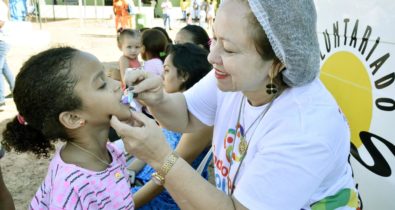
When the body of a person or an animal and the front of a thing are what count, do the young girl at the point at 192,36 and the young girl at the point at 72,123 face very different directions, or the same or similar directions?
very different directions

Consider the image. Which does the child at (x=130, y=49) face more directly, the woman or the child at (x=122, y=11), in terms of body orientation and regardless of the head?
the woman

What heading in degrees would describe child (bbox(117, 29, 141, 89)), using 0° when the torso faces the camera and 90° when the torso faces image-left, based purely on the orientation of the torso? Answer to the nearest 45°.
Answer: approximately 315°

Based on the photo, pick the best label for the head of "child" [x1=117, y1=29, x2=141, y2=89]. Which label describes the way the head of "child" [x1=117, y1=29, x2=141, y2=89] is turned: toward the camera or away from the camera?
toward the camera

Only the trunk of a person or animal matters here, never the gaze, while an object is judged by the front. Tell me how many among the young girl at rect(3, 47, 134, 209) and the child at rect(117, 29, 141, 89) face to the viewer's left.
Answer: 0

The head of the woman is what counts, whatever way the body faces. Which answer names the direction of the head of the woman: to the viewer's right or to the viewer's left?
to the viewer's left

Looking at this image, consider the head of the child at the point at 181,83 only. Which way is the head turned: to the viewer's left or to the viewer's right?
to the viewer's left

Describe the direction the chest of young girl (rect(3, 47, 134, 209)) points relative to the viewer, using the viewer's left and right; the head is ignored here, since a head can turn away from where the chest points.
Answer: facing to the right of the viewer

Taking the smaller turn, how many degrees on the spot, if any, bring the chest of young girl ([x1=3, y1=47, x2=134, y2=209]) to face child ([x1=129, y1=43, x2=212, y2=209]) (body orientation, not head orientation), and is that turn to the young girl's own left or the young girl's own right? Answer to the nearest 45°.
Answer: approximately 45° to the young girl's own left

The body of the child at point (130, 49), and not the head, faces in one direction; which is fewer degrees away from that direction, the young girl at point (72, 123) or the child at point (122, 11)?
the young girl

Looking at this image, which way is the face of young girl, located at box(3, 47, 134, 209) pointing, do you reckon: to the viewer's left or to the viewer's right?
to the viewer's right
